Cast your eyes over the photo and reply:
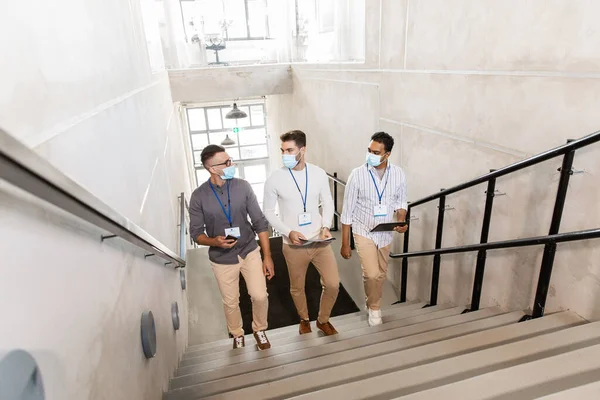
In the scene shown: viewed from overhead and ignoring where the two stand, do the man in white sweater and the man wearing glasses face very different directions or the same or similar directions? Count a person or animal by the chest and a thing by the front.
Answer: same or similar directions

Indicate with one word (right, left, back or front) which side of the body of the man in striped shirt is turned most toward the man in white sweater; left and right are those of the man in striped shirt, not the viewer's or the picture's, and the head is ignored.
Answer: right

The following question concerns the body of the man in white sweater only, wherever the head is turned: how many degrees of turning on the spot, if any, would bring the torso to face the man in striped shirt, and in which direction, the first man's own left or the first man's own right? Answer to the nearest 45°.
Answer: approximately 90° to the first man's own left

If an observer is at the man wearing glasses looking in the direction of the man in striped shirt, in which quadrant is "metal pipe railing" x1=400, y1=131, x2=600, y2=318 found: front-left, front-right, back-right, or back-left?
front-right

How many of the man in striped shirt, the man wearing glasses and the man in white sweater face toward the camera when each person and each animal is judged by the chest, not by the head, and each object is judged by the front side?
3

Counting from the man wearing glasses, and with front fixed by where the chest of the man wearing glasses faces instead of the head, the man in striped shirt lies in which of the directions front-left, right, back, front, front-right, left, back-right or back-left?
left

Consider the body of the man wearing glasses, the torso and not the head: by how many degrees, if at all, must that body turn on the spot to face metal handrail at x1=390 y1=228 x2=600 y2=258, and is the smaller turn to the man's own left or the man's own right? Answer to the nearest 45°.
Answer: approximately 45° to the man's own left

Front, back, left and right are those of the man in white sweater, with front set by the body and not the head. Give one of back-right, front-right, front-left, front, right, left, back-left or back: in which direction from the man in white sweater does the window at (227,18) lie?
back

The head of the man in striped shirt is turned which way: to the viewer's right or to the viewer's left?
to the viewer's left

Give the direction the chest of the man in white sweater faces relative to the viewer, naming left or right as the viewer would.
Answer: facing the viewer

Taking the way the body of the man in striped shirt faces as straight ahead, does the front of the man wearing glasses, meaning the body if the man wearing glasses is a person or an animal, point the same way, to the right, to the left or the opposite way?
the same way

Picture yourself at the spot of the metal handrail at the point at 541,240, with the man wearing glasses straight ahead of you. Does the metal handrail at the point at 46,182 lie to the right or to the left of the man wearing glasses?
left

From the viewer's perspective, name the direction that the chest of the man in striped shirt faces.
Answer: toward the camera

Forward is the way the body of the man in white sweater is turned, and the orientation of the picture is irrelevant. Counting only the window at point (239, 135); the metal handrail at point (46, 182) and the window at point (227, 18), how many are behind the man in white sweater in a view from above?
2

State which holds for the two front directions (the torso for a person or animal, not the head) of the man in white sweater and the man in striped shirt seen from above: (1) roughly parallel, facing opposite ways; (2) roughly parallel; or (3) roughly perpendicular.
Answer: roughly parallel
